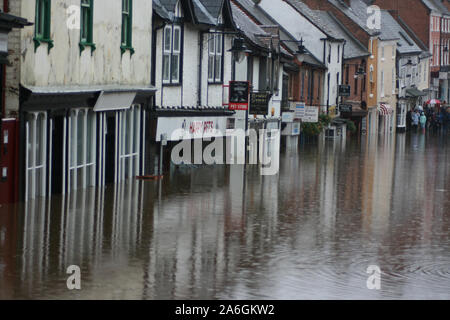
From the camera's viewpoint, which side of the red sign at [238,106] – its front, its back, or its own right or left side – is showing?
front

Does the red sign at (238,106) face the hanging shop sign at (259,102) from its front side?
no

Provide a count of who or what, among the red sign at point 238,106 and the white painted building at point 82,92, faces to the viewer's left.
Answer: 0

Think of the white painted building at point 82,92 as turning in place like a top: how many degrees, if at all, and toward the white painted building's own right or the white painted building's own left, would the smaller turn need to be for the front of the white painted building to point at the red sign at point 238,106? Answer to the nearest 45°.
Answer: approximately 90° to the white painted building's own left

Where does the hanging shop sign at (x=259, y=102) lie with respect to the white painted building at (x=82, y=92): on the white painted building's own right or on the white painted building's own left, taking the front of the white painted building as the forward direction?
on the white painted building's own left

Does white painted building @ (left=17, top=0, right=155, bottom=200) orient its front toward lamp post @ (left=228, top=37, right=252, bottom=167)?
no

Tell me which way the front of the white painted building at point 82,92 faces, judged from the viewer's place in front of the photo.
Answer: facing the viewer and to the right of the viewer
